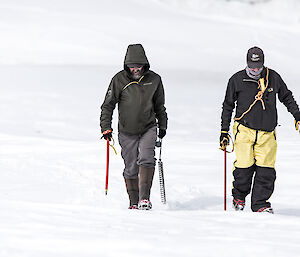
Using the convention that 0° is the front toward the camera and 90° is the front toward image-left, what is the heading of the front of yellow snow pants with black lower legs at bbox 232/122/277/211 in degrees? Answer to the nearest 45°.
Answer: approximately 0°

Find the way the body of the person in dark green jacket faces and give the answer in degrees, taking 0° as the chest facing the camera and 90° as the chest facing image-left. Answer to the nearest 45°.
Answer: approximately 0°

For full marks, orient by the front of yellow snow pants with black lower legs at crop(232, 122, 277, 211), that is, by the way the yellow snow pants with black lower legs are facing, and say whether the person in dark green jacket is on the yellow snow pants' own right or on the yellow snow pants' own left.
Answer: on the yellow snow pants' own right

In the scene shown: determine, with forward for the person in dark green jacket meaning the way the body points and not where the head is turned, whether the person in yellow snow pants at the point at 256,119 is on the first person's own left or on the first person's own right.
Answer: on the first person's own left

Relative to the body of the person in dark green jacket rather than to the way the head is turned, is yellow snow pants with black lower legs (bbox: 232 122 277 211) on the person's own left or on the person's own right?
on the person's own left

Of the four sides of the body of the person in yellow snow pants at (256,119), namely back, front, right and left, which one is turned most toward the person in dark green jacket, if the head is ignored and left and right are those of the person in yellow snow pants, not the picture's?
right

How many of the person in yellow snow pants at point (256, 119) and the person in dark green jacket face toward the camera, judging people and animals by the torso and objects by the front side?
2
